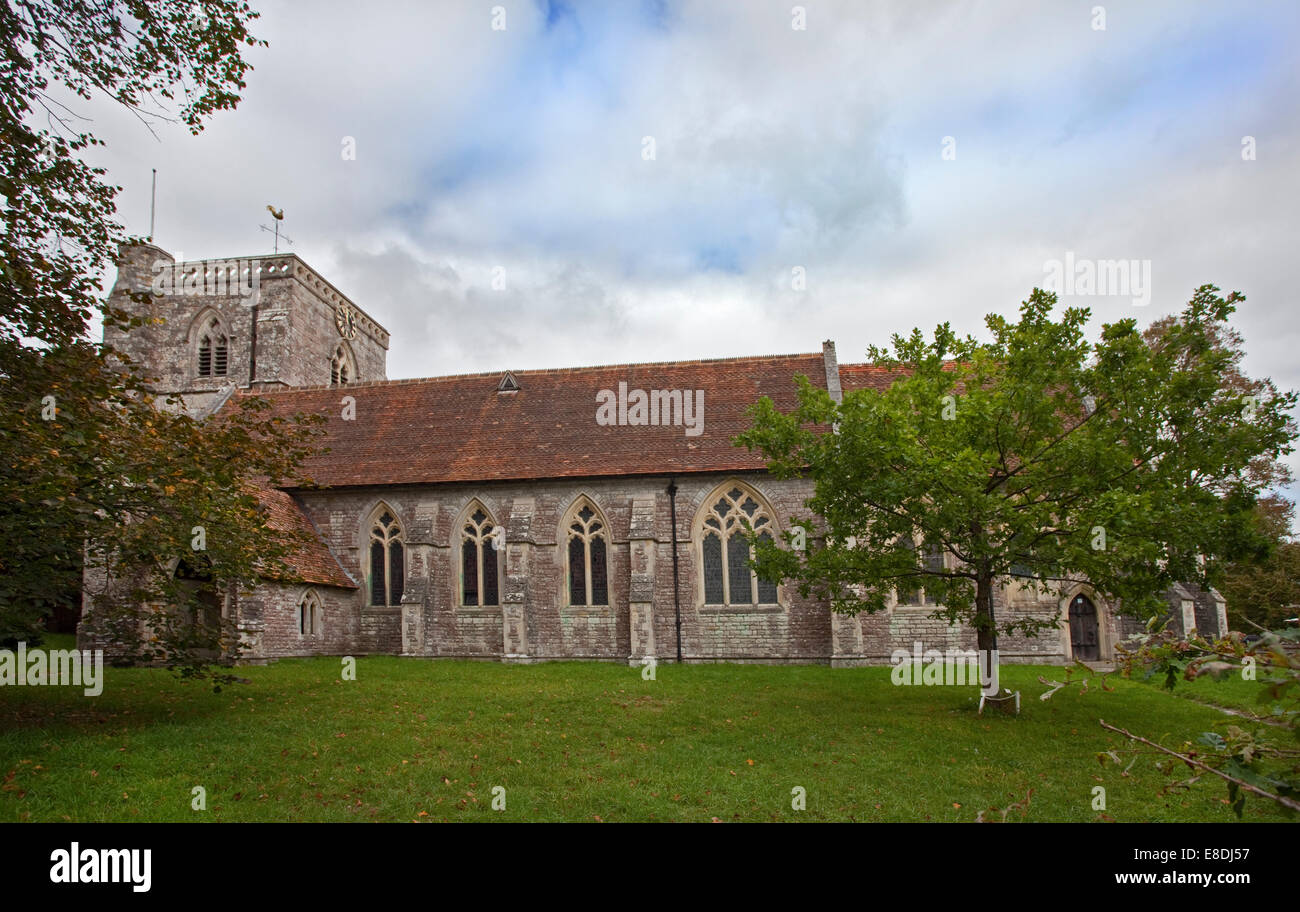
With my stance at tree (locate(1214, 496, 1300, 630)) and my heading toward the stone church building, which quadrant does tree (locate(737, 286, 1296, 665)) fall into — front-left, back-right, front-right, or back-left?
front-left

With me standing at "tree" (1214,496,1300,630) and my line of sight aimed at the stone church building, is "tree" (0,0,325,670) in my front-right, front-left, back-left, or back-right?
front-left

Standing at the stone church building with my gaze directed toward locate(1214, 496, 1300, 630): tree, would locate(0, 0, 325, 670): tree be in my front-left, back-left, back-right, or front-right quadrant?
back-right

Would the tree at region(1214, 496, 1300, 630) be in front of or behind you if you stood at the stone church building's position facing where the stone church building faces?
behind

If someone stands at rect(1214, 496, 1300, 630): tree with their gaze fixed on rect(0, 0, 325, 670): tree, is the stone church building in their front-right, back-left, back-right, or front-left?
front-right

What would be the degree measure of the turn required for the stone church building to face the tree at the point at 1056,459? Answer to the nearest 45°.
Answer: approximately 45° to its left

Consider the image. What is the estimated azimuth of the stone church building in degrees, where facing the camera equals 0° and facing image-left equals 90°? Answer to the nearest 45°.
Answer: approximately 0°
